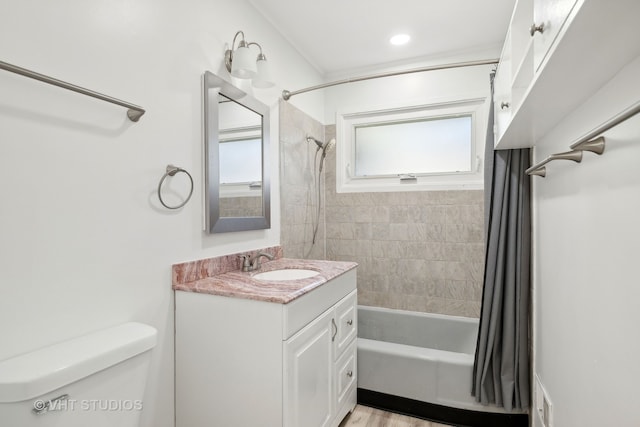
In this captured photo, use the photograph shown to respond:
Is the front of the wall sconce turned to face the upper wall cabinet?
yes

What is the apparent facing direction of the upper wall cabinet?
to the viewer's left

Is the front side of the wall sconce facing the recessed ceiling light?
no

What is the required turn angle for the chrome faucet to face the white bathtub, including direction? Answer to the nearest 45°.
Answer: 0° — it already faces it

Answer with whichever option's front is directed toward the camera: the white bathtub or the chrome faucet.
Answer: the white bathtub

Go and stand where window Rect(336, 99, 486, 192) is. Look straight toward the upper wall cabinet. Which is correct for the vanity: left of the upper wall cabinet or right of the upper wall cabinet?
right

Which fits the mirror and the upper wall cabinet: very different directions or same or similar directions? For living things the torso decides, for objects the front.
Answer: very different directions

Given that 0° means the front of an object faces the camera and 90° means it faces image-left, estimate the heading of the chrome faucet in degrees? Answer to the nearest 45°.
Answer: approximately 270°

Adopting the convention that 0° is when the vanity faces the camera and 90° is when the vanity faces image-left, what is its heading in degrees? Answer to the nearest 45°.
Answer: approximately 315°

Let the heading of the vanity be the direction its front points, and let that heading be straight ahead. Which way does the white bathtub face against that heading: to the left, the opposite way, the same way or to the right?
to the right

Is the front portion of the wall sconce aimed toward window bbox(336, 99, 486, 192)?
no

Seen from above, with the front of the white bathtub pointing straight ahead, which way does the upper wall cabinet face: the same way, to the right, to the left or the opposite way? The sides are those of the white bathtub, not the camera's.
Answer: to the right

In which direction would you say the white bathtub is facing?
toward the camera

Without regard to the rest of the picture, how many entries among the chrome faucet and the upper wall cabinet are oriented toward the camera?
0

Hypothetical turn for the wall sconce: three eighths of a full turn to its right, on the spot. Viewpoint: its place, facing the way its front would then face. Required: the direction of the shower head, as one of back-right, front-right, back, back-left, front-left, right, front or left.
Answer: back-right

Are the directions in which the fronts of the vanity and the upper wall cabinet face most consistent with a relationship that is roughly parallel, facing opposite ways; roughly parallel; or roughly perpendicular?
roughly parallel, facing opposite ways

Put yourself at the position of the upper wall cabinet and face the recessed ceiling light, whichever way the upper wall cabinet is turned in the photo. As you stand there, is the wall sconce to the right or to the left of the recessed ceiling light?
left
